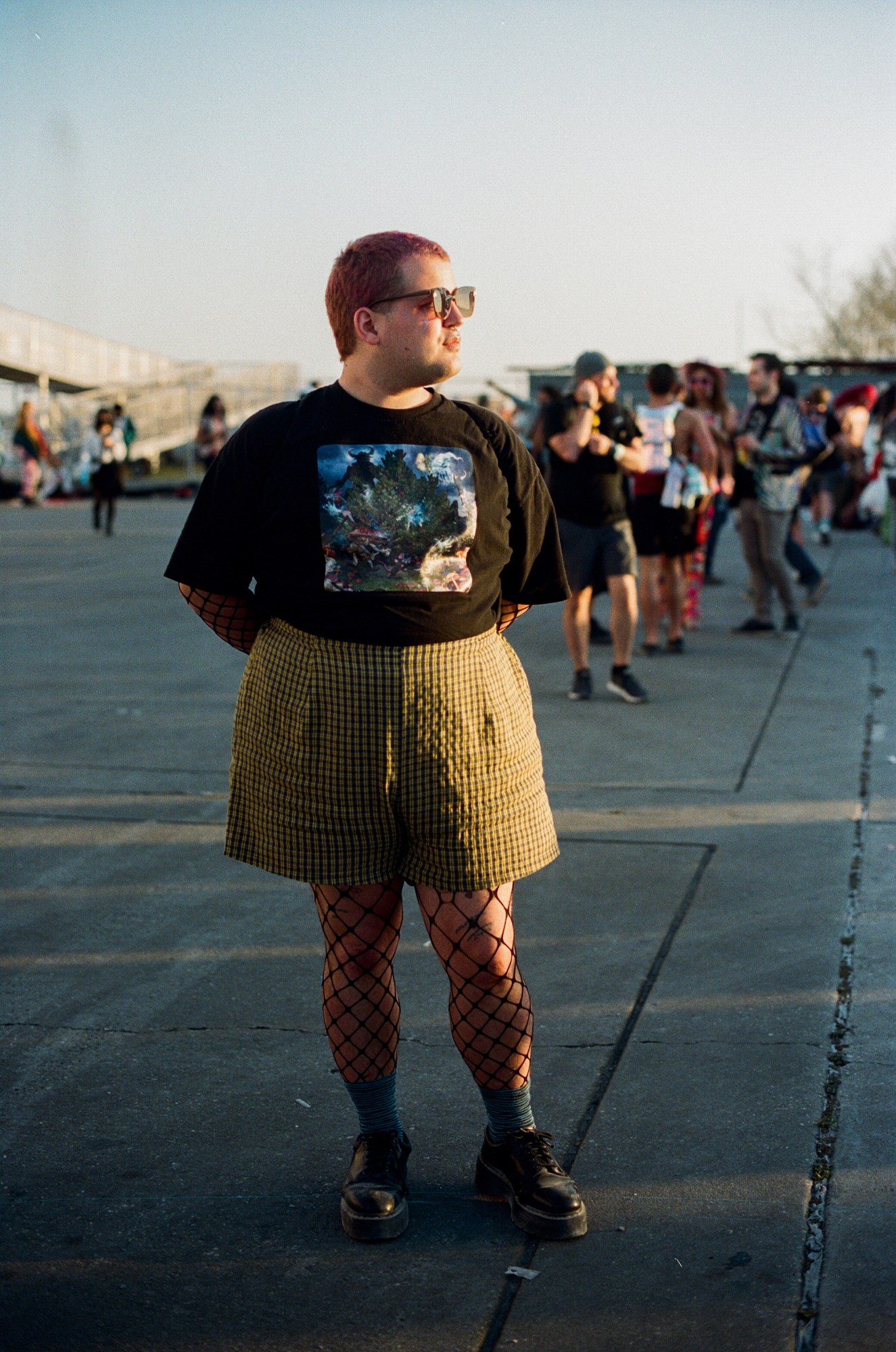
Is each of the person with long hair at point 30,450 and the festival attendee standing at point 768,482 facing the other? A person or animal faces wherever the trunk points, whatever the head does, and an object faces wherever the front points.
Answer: no

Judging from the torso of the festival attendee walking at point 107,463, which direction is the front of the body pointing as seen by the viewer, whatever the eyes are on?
toward the camera

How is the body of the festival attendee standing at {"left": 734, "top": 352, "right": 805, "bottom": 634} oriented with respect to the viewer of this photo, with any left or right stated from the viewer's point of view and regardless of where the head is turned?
facing the viewer and to the left of the viewer

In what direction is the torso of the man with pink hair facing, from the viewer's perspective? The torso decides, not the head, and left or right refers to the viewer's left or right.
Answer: facing the viewer

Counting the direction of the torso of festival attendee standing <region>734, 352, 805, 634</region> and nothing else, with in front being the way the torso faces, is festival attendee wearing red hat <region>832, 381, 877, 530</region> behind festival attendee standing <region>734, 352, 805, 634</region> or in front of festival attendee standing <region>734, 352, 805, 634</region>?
behind

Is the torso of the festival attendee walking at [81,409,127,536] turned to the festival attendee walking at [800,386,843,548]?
no

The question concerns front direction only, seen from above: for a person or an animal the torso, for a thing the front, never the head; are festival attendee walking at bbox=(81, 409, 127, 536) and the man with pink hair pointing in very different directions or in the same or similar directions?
same or similar directions

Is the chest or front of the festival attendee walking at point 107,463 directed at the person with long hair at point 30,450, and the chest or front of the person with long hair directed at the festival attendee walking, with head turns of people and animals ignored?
no

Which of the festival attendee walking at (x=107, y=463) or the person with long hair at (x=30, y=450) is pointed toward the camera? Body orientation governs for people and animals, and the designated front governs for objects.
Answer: the festival attendee walking

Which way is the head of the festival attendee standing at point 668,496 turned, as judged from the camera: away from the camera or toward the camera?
away from the camera
